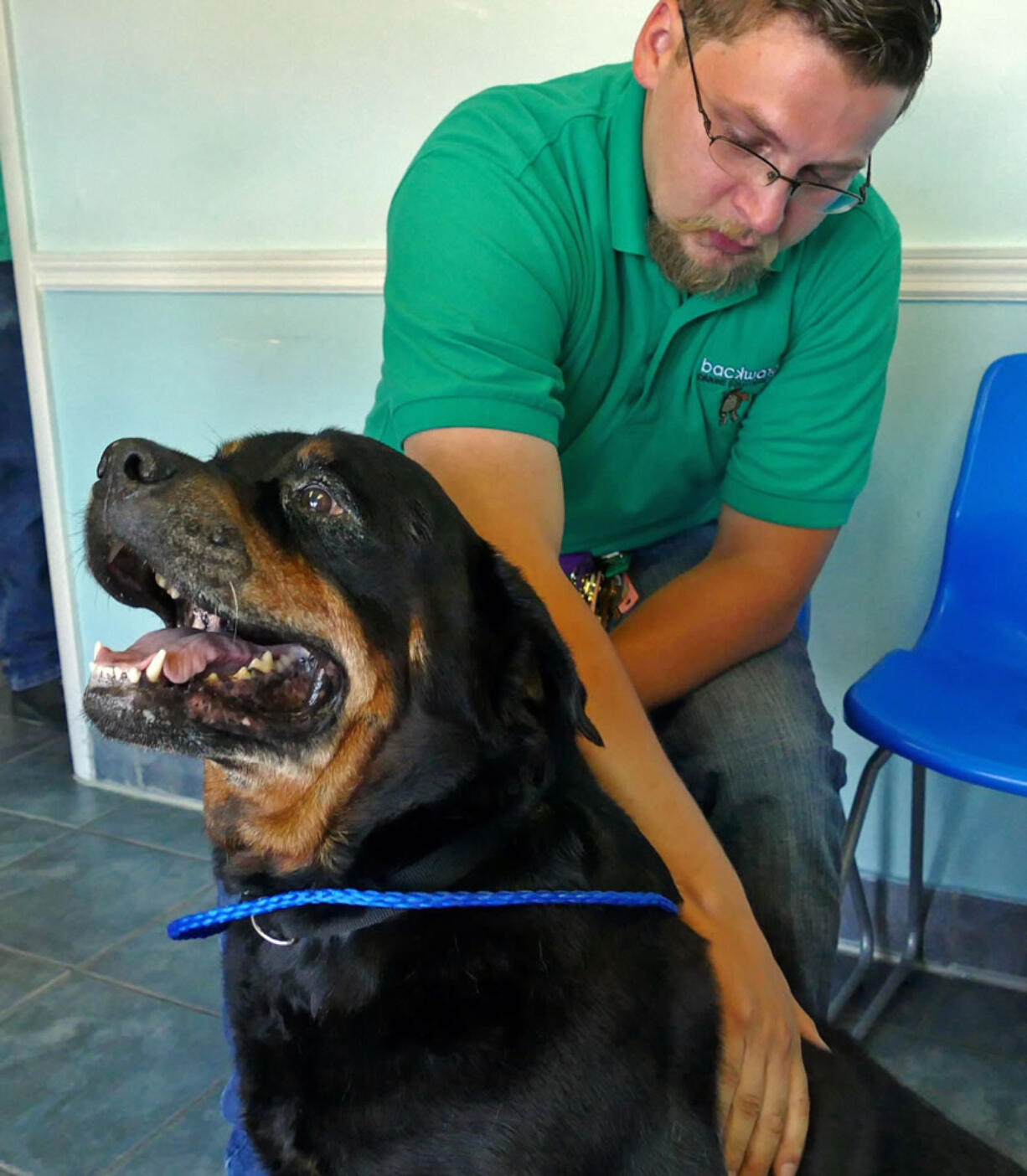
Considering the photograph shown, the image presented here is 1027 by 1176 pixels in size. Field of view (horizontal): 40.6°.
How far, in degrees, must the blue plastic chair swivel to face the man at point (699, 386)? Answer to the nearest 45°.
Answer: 0° — it already faces them

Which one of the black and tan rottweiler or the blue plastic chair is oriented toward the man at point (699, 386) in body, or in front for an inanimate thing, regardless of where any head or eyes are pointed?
the blue plastic chair

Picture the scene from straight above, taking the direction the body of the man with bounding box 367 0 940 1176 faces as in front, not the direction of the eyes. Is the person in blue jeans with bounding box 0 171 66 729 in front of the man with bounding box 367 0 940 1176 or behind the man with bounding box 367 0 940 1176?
behind

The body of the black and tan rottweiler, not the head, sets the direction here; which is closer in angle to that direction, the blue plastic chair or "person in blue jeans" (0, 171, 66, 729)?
the person in blue jeans

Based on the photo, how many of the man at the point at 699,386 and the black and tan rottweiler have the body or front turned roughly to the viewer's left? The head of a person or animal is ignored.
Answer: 1

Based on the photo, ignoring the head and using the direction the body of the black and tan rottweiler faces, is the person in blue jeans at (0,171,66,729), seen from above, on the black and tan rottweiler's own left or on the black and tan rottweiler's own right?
on the black and tan rottweiler's own right

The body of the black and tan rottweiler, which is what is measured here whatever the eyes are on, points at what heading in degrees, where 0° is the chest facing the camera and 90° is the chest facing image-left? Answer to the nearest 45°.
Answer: approximately 90°

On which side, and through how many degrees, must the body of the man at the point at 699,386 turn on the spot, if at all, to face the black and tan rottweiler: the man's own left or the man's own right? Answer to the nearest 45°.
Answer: approximately 45° to the man's own right

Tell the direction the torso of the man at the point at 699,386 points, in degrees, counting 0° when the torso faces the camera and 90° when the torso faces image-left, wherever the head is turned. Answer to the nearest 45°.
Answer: approximately 315°

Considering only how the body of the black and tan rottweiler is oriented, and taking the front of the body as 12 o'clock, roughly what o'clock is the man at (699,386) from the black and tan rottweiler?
The man is roughly at 4 o'clock from the black and tan rottweiler.
